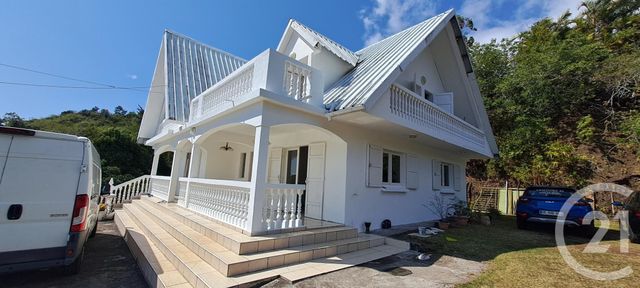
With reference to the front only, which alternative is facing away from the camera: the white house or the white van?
the white van

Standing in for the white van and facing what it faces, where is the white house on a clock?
The white house is roughly at 3 o'clock from the white van.

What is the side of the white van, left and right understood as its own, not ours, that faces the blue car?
right

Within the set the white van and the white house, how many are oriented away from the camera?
1

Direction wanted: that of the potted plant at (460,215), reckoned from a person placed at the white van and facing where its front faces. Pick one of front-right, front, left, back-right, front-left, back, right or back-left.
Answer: right

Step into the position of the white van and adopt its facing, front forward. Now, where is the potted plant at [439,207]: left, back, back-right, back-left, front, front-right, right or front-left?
right

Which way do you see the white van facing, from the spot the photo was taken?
facing away from the viewer

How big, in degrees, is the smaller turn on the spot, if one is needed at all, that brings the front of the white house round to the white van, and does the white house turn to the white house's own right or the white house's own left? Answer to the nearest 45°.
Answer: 0° — it already faces it
